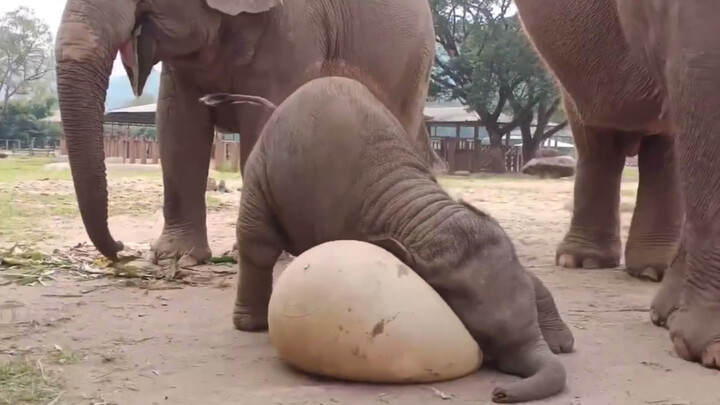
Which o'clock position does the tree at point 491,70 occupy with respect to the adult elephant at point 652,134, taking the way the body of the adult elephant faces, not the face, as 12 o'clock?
The tree is roughly at 7 o'clock from the adult elephant.

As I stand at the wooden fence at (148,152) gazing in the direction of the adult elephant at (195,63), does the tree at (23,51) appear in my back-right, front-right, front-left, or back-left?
back-right

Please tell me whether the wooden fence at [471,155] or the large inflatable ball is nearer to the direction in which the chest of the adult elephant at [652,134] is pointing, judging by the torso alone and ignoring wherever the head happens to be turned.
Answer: the large inflatable ball

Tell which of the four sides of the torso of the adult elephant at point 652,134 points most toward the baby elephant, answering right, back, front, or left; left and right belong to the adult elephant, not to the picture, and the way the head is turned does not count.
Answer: right

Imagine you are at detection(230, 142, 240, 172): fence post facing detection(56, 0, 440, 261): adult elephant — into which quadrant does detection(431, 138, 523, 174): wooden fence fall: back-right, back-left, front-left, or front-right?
front-left

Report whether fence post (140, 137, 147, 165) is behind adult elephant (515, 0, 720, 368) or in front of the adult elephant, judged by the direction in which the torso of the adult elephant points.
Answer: behind

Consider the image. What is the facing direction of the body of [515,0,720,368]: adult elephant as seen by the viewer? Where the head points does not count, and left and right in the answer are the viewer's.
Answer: facing the viewer and to the right of the viewer

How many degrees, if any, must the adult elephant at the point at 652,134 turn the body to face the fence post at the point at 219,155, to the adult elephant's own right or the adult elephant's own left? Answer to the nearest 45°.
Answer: approximately 180°

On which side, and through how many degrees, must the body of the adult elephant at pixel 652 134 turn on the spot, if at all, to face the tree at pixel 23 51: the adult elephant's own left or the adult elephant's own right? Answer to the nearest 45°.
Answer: approximately 180°

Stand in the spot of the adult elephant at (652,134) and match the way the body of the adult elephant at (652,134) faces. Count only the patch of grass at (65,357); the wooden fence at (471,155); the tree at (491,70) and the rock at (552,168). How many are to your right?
1

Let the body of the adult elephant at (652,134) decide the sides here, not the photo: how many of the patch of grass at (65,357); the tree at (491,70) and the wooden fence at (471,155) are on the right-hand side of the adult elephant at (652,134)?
1

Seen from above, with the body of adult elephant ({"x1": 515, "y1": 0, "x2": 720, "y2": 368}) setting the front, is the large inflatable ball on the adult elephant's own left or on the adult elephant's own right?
on the adult elephant's own right

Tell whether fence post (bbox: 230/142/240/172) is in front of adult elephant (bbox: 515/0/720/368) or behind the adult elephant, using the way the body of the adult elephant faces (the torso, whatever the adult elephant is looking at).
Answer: behind
